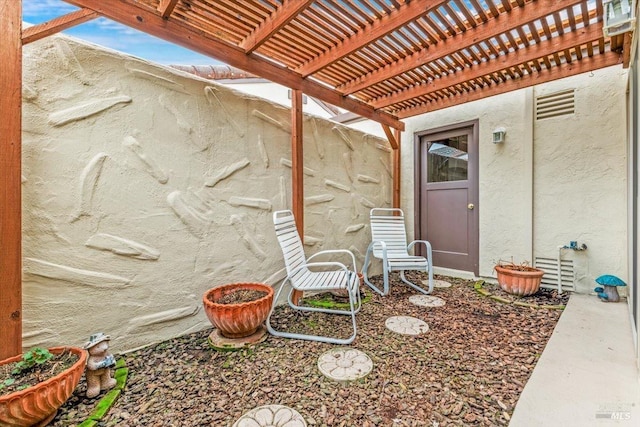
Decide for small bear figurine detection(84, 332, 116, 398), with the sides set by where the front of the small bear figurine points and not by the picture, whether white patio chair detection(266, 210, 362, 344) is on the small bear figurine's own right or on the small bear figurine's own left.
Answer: on the small bear figurine's own left

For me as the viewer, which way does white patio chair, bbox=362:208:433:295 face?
facing the viewer and to the right of the viewer

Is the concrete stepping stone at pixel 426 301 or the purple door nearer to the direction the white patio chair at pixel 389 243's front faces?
the concrete stepping stone

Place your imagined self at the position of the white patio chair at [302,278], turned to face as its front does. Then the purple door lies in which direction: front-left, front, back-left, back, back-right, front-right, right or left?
front-left

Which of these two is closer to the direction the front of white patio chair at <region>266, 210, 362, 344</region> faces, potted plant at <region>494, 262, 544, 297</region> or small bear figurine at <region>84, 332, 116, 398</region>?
the potted plant

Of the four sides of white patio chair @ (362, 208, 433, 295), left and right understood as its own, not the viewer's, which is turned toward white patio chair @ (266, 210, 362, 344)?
right

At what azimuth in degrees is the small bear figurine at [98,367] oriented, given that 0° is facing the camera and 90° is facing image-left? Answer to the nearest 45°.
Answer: approximately 315°

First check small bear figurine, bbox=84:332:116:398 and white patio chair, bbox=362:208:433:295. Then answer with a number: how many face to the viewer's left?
0

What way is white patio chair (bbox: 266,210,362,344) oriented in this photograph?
to the viewer's right
